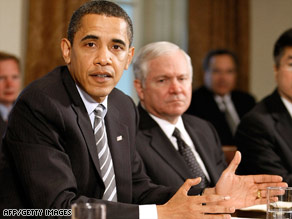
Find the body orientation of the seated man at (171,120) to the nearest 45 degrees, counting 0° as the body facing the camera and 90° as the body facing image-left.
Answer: approximately 315°

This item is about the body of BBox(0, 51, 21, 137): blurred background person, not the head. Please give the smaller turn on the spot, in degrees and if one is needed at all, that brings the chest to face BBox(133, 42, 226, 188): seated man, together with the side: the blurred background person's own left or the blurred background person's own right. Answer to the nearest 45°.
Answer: approximately 45° to the blurred background person's own left

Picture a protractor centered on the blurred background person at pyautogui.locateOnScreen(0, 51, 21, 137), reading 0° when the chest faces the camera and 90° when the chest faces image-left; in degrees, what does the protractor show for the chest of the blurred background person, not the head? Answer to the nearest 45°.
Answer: approximately 0°
